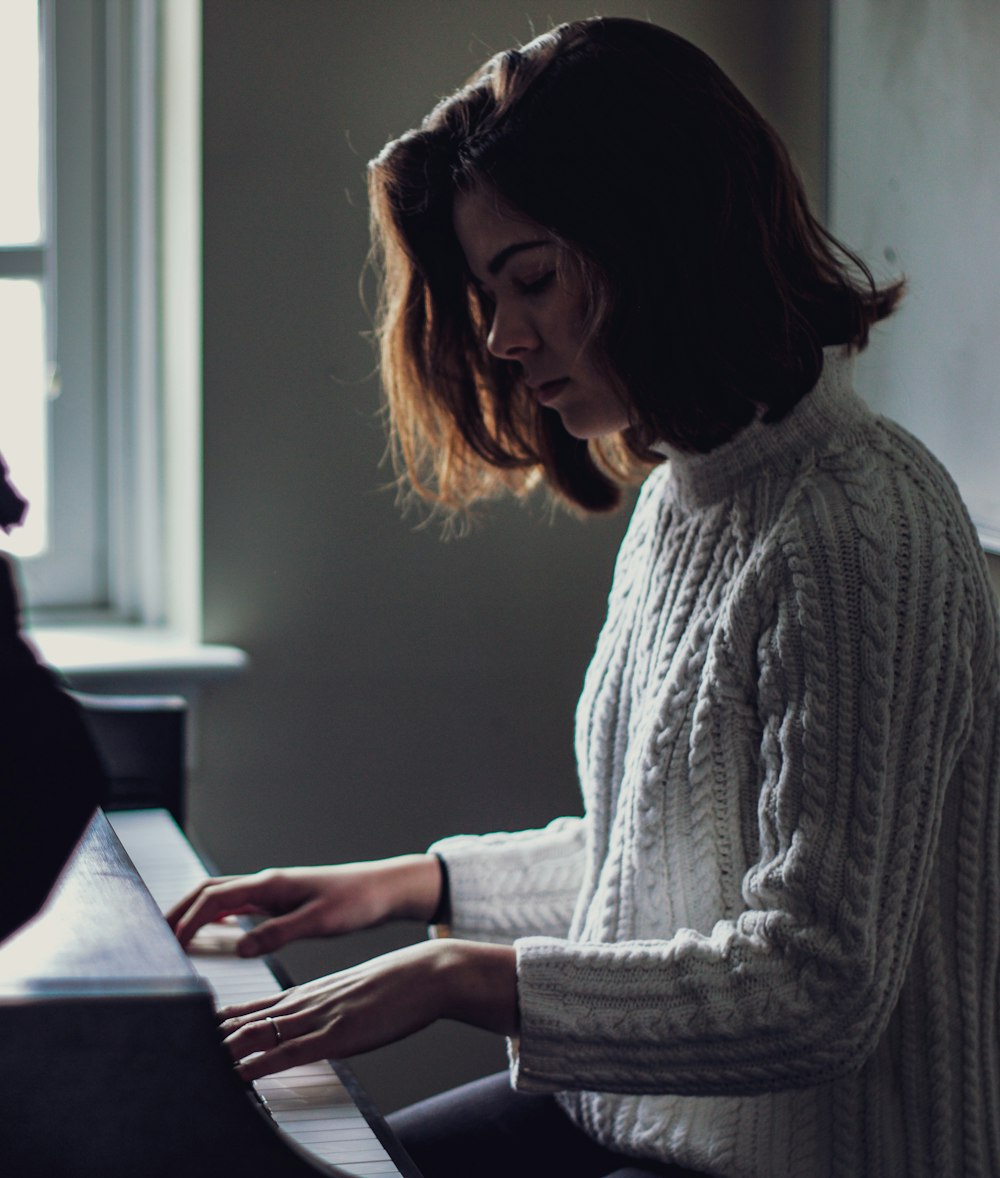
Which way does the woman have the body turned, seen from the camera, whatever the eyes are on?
to the viewer's left

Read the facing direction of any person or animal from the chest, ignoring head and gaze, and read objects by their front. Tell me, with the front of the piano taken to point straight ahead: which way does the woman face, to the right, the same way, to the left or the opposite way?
the opposite way

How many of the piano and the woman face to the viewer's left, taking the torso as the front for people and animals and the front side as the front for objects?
1

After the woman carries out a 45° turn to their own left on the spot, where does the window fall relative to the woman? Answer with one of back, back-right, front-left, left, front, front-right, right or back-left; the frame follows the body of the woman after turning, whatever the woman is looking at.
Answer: right

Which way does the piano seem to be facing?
to the viewer's right

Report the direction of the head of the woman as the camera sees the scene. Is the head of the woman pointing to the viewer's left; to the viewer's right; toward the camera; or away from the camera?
to the viewer's left

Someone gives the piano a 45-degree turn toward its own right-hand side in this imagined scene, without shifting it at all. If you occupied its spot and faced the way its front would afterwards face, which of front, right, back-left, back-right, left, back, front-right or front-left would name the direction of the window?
back-left
